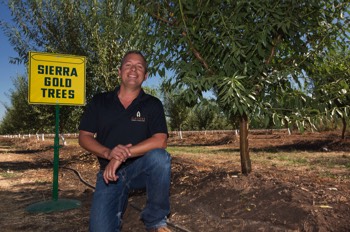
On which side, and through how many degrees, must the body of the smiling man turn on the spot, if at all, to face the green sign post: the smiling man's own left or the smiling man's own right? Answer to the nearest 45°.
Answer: approximately 135° to the smiling man's own right

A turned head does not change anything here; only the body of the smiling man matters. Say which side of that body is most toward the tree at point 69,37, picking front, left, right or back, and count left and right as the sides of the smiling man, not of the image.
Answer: back

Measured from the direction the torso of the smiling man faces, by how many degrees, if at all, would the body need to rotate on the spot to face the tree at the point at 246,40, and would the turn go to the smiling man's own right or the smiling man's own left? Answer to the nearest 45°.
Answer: approximately 135° to the smiling man's own left

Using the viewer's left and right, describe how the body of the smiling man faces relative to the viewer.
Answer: facing the viewer
